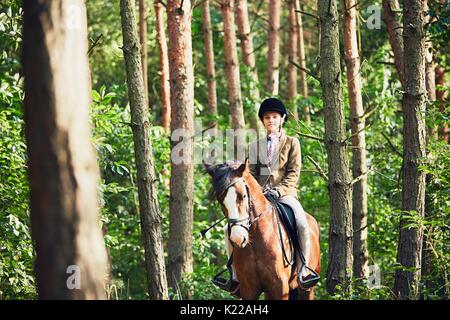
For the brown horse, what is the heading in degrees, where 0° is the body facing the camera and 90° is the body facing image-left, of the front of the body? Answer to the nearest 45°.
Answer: approximately 45°
